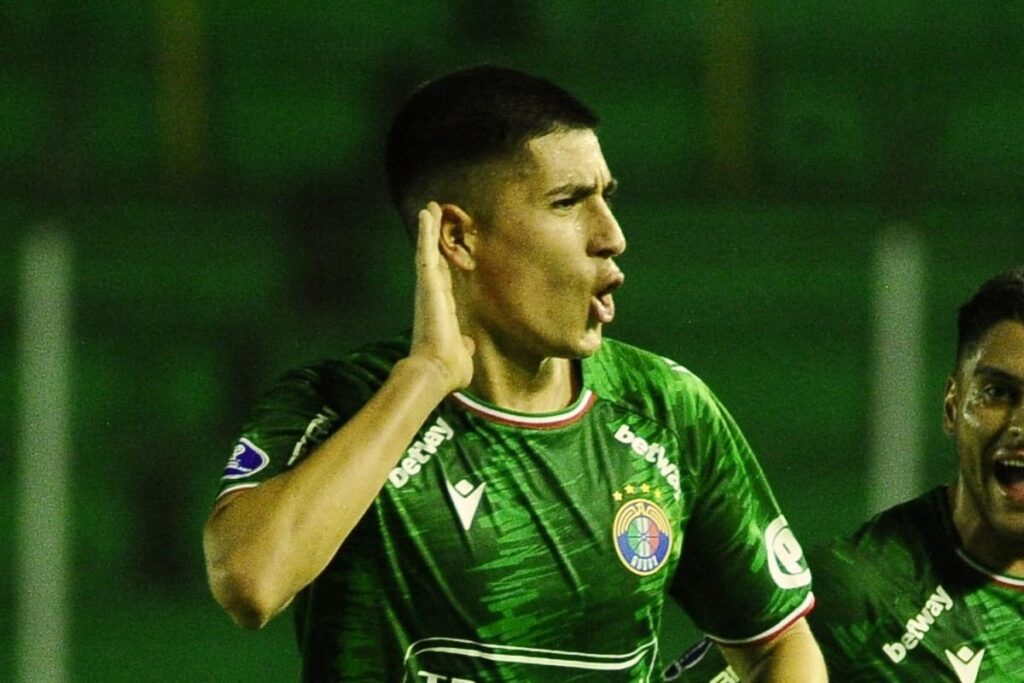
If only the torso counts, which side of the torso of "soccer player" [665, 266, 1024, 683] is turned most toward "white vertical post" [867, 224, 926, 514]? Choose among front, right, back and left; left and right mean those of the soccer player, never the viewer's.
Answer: back

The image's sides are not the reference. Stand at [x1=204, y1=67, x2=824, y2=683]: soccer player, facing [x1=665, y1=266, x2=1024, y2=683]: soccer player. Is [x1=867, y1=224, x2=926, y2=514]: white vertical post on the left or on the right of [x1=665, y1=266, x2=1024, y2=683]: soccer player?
left

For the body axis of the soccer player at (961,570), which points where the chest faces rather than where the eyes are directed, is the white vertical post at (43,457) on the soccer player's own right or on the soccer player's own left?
on the soccer player's own right

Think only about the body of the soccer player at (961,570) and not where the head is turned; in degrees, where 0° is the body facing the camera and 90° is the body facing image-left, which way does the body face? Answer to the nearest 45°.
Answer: approximately 0°

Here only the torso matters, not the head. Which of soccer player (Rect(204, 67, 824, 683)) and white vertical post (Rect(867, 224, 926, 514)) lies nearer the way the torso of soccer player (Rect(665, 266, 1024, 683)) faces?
the soccer player

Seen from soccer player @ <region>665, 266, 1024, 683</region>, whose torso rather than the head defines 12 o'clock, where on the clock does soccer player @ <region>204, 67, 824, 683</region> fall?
soccer player @ <region>204, 67, 824, 683</region> is roughly at 2 o'clock from soccer player @ <region>665, 266, 1024, 683</region>.

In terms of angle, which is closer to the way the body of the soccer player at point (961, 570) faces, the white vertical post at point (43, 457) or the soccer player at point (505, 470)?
the soccer player
